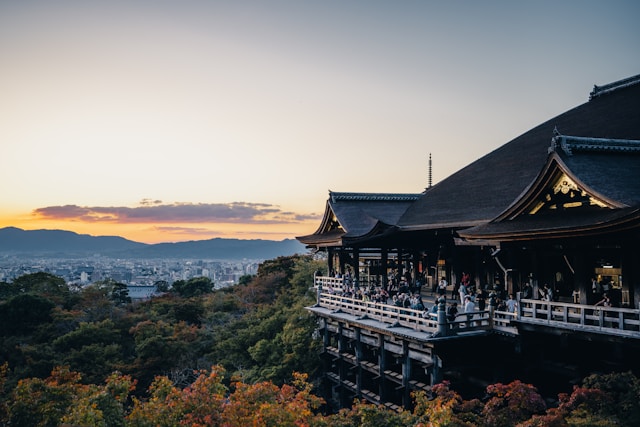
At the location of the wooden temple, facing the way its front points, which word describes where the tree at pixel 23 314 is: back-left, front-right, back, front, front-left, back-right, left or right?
front-right

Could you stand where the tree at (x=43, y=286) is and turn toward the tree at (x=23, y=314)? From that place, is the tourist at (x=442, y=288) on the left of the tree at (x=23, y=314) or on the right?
left

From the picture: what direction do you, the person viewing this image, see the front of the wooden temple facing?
facing the viewer and to the left of the viewer

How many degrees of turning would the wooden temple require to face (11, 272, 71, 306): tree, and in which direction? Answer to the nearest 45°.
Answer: approximately 45° to its right

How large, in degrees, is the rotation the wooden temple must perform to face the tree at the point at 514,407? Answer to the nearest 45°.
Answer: approximately 45° to its left

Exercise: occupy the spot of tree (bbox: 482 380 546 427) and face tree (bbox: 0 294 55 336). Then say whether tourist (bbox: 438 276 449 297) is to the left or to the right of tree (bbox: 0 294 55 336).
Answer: right
